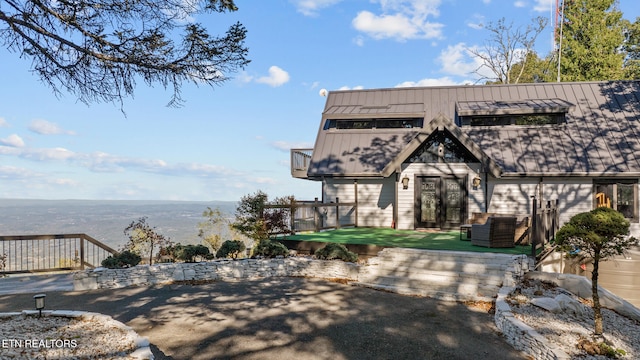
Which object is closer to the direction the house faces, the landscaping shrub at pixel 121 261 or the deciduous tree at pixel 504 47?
the landscaping shrub

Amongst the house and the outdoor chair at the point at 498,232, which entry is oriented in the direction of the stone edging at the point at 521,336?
the house

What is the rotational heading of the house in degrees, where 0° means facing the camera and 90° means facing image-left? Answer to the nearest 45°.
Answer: approximately 0°

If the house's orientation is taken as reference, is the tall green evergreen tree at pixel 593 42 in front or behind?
behind

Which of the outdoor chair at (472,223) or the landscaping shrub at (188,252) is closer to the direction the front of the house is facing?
the outdoor chair
